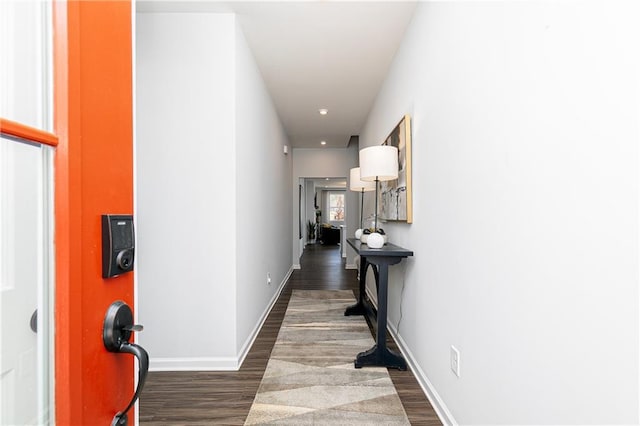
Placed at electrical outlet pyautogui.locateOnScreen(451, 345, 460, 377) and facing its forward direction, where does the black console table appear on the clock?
The black console table is roughly at 3 o'clock from the electrical outlet.

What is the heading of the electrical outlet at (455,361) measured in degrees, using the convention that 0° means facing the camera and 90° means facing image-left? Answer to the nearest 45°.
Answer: approximately 45°

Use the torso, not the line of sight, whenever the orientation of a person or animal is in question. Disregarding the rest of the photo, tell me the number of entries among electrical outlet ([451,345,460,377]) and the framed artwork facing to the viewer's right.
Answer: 0

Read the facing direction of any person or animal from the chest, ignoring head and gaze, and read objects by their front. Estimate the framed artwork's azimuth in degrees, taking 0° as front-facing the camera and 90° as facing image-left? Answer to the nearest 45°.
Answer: approximately 90°
